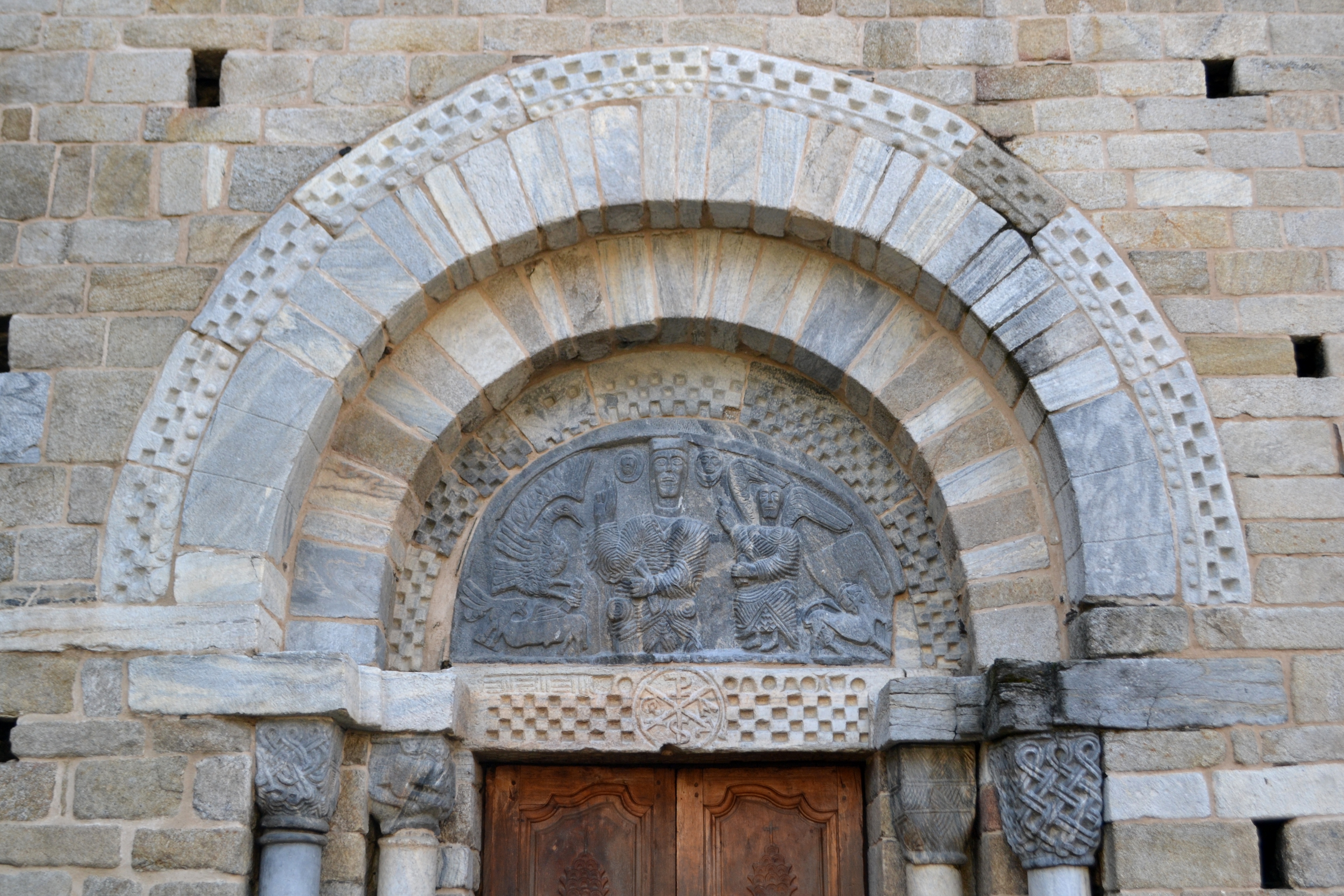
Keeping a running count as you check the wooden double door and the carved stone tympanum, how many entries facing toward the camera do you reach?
2

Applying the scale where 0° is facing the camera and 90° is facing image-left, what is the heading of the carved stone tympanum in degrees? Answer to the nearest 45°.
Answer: approximately 0°

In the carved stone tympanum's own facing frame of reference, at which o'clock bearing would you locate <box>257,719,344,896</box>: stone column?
The stone column is roughly at 2 o'clock from the carved stone tympanum.

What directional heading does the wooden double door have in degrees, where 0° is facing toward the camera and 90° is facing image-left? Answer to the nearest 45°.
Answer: approximately 0°

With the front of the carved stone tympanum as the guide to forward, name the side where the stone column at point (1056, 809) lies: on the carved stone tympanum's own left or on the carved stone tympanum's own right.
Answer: on the carved stone tympanum's own left

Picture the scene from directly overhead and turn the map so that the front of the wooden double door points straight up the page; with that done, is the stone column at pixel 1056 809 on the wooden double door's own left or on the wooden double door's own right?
on the wooden double door's own left

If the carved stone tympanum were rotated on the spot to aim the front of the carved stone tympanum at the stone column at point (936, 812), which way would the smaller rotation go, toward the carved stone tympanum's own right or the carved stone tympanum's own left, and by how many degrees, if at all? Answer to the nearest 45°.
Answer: approximately 90° to the carved stone tympanum's own left
